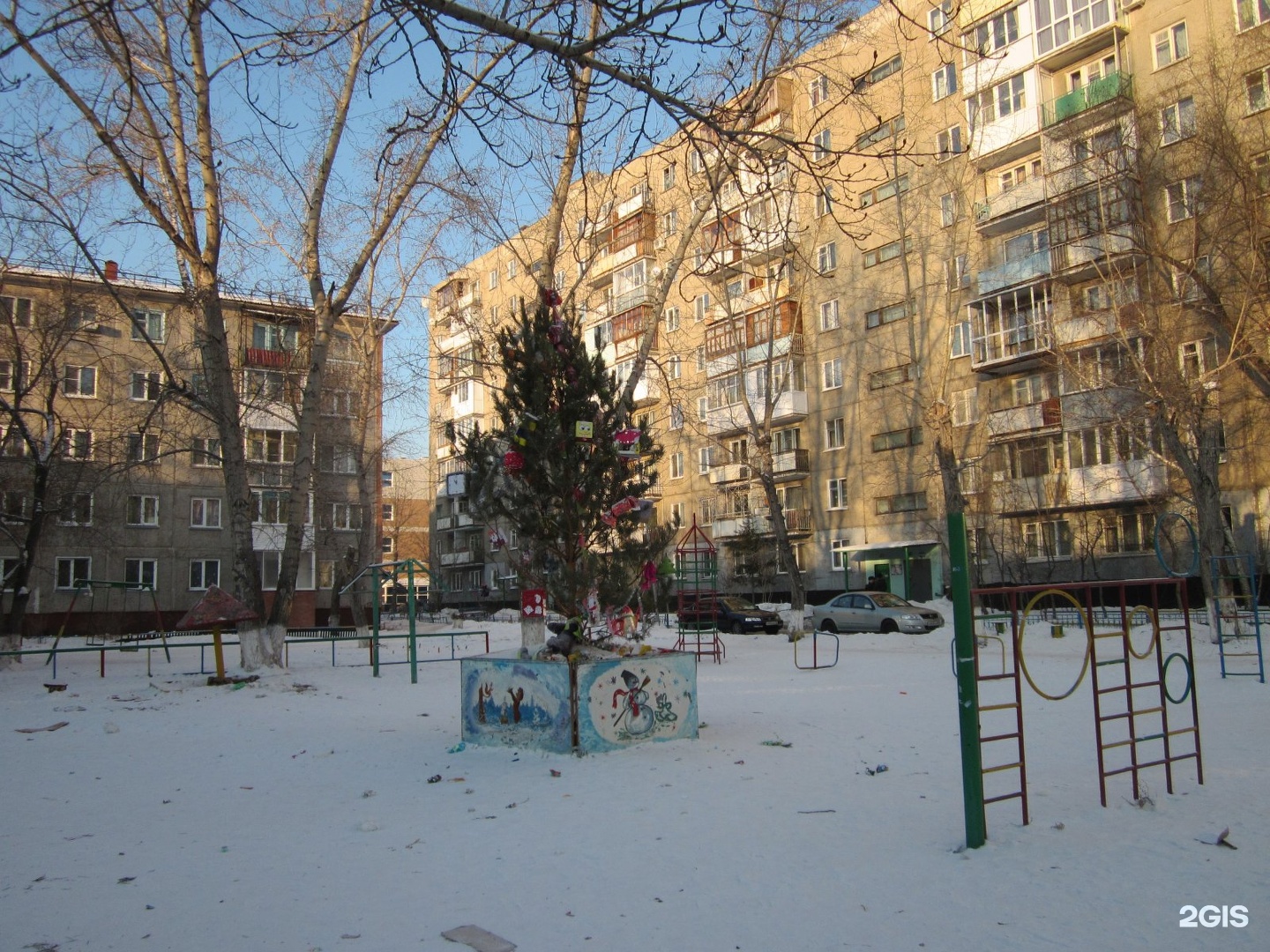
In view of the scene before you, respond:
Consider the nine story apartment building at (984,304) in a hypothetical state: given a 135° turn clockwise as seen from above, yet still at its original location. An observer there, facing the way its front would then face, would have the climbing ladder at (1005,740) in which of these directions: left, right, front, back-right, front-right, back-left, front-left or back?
back

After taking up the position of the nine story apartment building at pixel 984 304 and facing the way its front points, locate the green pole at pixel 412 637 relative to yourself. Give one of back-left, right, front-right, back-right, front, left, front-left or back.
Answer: front

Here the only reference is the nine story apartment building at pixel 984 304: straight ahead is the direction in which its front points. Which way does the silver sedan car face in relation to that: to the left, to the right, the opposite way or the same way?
to the left

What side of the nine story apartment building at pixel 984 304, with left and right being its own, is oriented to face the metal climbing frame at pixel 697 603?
front

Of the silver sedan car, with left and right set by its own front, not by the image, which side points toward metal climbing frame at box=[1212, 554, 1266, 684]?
front

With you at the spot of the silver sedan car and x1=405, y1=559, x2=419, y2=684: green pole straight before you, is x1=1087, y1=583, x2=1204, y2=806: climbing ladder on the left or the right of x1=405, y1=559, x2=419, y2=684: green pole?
left

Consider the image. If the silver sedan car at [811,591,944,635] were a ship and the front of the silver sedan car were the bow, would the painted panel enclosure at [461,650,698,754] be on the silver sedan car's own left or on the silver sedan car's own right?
on the silver sedan car's own right

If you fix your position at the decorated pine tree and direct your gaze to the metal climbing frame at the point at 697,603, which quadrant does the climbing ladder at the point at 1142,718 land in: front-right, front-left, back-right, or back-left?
back-right

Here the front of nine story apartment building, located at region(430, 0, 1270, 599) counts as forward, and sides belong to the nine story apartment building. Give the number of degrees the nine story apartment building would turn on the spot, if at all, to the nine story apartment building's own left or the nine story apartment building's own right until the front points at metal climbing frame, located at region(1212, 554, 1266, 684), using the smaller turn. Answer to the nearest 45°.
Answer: approximately 45° to the nine story apartment building's own left

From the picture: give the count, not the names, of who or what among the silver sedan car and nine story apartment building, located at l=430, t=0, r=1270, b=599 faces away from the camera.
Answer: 0

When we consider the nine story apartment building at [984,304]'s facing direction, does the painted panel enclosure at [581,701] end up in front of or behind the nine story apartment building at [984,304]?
in front

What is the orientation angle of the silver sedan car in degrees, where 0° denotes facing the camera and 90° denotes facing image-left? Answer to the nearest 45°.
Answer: approximately 315°

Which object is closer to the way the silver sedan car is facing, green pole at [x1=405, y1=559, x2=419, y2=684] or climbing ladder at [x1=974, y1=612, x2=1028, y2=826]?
the climbing ladder

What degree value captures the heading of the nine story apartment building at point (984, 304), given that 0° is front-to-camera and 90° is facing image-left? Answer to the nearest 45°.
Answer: approximately 45°
